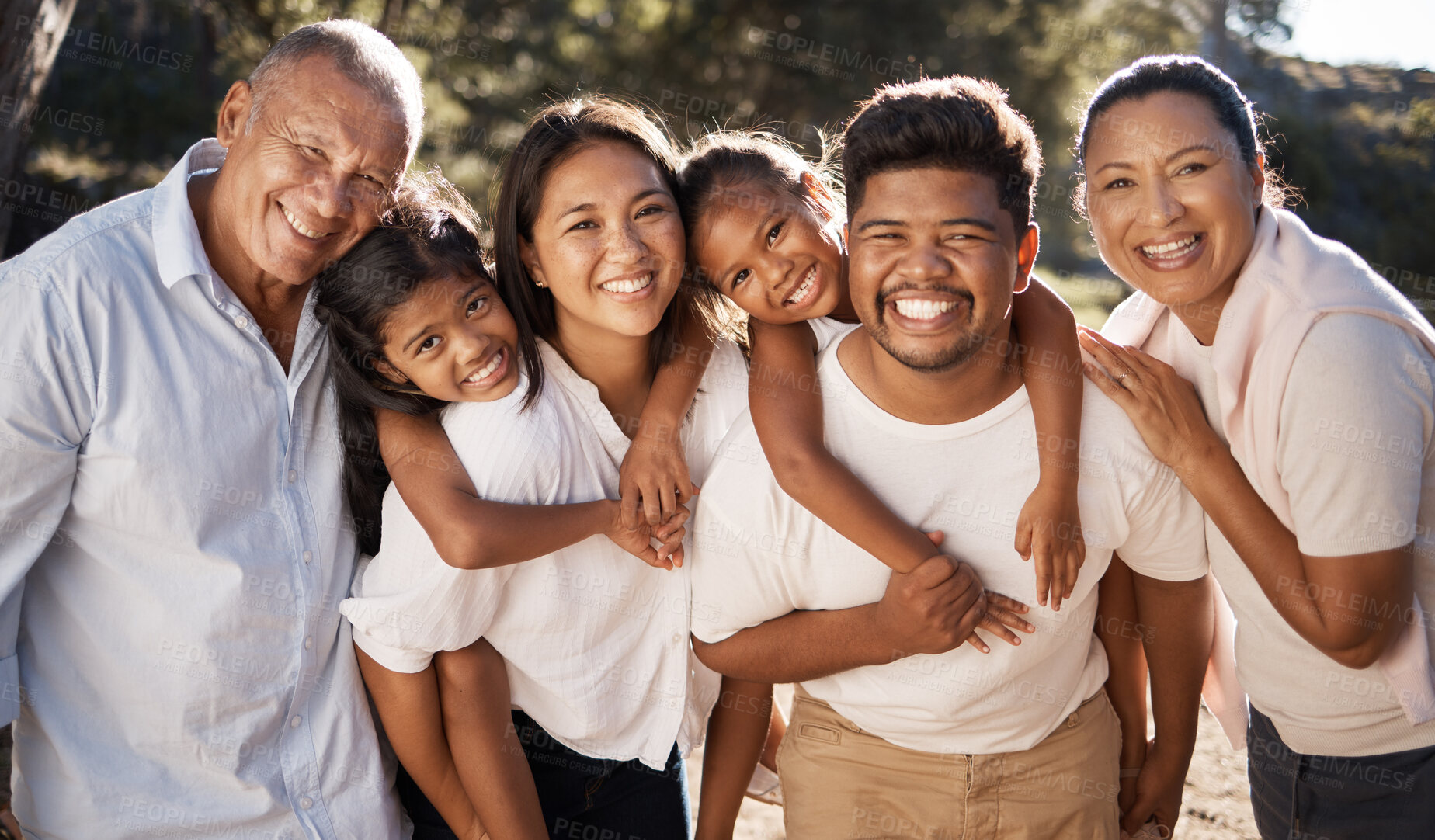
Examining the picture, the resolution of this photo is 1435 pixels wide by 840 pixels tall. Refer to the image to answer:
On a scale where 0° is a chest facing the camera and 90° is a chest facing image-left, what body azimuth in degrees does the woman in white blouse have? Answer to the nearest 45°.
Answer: approximately 315°

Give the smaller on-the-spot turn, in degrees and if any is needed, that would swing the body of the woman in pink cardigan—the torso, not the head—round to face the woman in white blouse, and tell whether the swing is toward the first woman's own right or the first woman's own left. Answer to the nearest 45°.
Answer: approximately 45° to the first woman's own right

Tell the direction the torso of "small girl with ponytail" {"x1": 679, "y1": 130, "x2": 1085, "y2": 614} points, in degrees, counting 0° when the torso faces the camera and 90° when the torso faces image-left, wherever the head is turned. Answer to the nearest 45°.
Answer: approximately 0°

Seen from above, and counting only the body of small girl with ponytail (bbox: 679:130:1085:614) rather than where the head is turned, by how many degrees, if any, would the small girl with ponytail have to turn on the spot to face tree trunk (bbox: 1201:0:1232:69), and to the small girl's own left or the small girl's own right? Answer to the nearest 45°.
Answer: approximately 180°

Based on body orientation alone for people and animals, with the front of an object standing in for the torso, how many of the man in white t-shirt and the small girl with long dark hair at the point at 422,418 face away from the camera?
0

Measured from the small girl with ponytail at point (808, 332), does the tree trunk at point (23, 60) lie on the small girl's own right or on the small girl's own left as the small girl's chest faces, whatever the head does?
on the small girl's own right

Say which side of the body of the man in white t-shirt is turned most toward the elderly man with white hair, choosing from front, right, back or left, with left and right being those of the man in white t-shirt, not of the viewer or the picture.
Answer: right

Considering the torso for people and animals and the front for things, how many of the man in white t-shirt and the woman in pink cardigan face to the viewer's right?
0

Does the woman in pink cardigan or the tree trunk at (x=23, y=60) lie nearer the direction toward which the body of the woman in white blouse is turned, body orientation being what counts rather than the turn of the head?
the woman in pink cardigan

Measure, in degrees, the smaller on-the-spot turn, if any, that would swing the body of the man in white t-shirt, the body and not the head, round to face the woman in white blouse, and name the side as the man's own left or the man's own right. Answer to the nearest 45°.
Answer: approximately 90° to the man's own right

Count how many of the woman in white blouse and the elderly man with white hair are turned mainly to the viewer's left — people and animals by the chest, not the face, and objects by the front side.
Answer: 0

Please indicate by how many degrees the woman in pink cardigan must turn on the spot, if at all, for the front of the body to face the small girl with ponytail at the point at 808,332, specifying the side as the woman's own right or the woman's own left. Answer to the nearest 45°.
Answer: approximately 45° to the woman's own right
